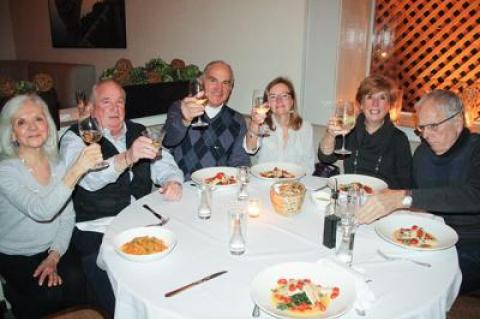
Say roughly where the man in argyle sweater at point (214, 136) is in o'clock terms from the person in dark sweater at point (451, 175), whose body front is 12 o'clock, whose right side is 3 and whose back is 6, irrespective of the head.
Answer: The man in argyle sweater is roughly at 2 o'clock from the person in dark sweater.

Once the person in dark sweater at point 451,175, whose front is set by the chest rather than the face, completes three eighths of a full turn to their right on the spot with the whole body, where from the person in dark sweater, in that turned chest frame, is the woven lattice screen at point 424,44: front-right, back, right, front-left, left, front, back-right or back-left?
front

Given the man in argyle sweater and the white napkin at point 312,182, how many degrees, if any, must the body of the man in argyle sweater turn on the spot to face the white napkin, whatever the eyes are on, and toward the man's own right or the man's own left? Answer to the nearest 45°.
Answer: approximately 45° to the man's own left

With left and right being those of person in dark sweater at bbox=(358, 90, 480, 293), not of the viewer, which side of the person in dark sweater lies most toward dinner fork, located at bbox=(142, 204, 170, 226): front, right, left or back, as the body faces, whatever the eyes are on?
front

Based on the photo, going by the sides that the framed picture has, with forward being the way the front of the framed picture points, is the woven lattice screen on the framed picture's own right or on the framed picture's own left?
on the framed picture's own left

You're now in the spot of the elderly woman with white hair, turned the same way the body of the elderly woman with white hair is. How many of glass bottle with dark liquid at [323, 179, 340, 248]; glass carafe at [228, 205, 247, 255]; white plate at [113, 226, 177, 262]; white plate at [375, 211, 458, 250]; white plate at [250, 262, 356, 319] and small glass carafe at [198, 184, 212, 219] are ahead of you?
6

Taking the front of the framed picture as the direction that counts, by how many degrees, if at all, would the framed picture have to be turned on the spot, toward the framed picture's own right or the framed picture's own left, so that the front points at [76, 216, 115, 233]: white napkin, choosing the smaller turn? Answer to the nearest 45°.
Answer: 0° — it already faces it

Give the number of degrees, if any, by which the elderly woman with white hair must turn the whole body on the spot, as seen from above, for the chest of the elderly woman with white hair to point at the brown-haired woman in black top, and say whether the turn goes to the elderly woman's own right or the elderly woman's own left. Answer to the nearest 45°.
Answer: approximately 45° to the elderly woman's own left

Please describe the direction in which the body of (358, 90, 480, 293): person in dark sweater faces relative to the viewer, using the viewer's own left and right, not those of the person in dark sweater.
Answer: facing the viewer and to the left of the viewer

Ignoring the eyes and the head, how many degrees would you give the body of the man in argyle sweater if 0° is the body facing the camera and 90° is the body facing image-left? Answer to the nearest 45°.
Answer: approximately 0°

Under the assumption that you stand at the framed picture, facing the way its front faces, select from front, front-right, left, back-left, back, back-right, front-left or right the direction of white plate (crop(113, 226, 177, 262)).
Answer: front

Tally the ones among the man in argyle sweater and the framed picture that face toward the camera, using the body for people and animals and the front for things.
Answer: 2

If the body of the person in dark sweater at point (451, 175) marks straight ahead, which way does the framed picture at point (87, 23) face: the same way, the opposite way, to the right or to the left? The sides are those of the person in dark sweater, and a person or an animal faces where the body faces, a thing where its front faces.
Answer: to the left
